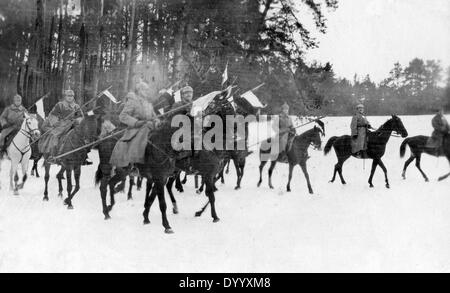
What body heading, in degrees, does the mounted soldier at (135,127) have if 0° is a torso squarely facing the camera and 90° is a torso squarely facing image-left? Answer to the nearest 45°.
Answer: approximately 315°

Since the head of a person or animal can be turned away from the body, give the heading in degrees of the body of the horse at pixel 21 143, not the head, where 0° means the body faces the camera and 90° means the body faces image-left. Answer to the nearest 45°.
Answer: approximately 315°

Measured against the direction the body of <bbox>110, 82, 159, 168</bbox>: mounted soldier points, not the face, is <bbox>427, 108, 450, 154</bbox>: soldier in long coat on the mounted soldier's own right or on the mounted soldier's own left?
on the mounted soldier's own left

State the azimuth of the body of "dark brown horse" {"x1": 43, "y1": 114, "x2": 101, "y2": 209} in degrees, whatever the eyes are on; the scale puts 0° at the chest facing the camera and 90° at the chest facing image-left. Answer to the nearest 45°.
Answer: approximately 315°

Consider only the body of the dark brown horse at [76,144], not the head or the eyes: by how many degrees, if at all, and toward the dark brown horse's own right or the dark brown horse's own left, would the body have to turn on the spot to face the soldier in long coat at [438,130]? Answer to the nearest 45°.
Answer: approximately 45° to the dark brown horse's own left

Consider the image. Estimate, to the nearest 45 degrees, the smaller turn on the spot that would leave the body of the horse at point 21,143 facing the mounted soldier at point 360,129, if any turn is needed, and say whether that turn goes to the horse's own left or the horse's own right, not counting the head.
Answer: approximately 45° to the horse's own left

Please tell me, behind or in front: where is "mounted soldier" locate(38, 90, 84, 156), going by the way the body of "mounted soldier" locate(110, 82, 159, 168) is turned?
behind
